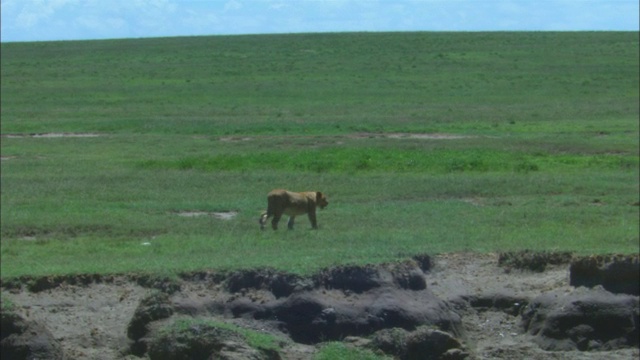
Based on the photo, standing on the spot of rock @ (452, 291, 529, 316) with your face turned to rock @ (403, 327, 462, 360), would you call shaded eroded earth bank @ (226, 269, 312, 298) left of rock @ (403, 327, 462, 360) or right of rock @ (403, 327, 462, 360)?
right

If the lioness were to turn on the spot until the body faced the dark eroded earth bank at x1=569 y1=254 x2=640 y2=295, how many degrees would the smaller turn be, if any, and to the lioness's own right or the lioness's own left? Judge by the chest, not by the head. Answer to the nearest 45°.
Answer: approximately 45° to the lioness's own right

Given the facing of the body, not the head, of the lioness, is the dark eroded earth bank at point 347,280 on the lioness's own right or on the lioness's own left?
on the lioness's own right

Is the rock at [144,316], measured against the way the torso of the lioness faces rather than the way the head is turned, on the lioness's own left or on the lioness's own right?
on the lioness's own right

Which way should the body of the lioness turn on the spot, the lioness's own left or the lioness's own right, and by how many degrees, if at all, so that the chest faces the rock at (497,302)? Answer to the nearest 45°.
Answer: approximately 45° to the lioness's own right

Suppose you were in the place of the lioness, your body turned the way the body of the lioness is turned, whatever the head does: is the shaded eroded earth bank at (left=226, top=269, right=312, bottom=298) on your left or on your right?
on your right

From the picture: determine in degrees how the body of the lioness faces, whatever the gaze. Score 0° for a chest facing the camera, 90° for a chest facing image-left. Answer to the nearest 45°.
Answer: approximately 270°

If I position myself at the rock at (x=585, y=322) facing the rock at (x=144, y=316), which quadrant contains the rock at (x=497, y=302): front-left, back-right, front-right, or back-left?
front-right

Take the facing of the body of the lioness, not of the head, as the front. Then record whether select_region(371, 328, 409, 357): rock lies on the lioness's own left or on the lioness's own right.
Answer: on the lioness's own right

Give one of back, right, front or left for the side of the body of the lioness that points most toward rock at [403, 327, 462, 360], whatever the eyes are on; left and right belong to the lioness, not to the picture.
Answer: right

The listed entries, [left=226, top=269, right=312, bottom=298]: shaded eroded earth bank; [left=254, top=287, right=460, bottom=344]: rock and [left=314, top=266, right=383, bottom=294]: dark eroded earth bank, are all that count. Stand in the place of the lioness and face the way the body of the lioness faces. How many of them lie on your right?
3

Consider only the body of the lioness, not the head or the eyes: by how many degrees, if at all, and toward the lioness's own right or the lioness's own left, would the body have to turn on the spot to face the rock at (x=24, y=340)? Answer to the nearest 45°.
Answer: approximately 135° to the lioness's own right
